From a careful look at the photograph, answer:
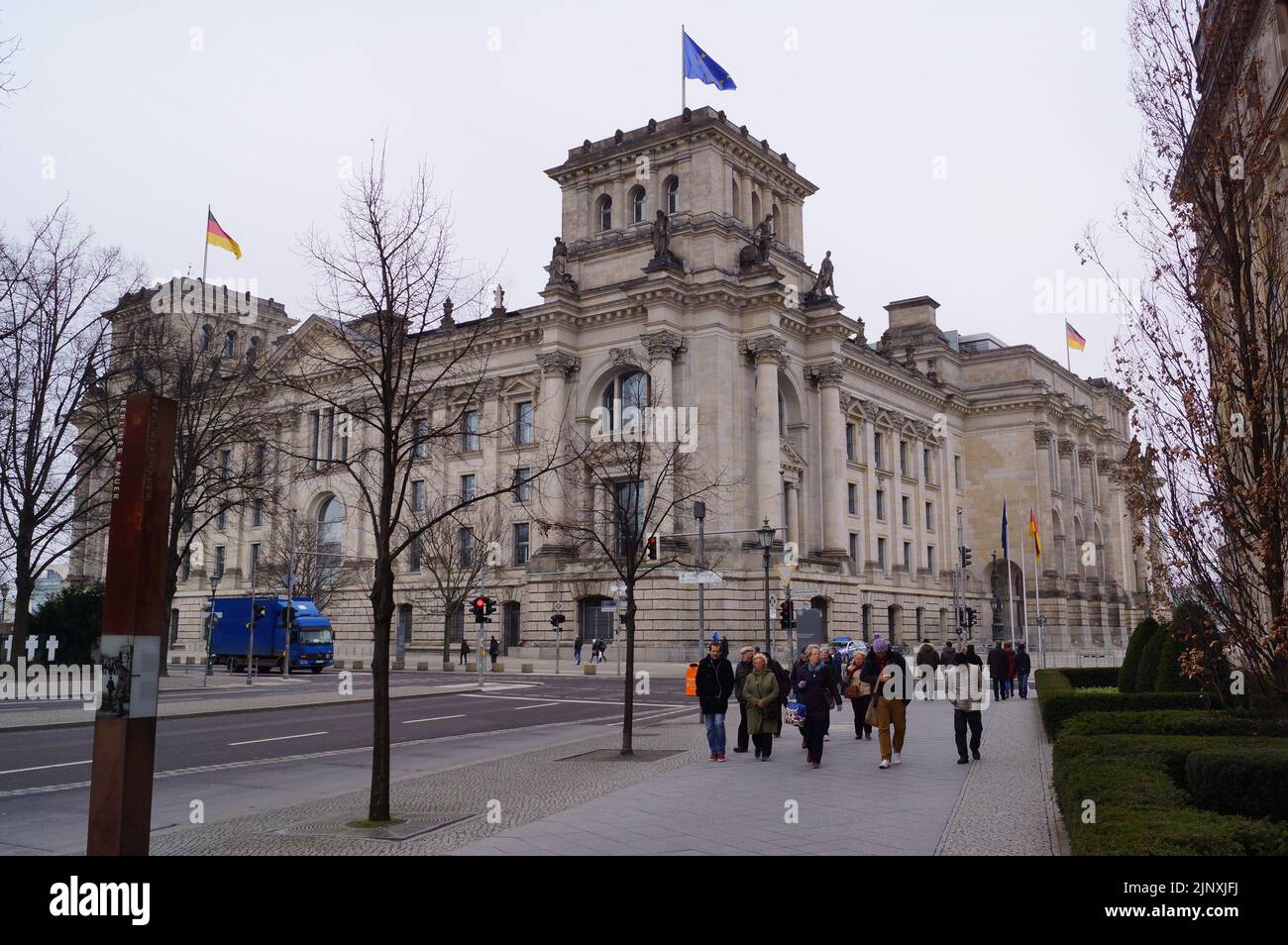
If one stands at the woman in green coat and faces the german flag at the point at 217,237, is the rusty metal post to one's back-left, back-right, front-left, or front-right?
back-left

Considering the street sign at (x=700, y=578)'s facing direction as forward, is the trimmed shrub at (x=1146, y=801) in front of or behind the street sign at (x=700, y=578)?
in front

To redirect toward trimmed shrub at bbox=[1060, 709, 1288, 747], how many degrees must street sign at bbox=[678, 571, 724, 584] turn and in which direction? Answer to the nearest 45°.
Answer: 0° — it already faces it

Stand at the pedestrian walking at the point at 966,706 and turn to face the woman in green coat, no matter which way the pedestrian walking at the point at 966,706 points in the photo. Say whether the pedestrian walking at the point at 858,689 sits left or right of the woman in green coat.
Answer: right

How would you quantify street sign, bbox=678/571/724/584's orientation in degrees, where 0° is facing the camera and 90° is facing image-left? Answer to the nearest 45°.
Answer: approximately 0°

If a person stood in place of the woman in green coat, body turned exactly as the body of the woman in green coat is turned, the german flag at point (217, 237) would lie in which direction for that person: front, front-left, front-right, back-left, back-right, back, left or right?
back-right

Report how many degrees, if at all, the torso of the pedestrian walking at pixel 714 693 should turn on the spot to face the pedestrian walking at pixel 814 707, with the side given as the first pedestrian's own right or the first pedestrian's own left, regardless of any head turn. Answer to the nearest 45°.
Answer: approximately 45° to the first pedestrian's own left
